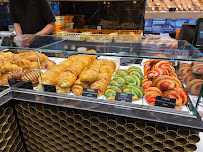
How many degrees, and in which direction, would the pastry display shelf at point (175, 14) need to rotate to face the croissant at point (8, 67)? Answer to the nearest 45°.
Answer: approximately 45° to its right

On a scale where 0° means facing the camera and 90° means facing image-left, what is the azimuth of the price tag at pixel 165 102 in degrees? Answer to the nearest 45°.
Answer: approximately 0°

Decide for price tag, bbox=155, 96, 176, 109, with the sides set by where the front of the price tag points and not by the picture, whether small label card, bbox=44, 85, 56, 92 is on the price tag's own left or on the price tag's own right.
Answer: on the price tag's own right

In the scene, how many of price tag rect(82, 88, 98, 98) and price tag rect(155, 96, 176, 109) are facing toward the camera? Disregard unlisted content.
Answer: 2
